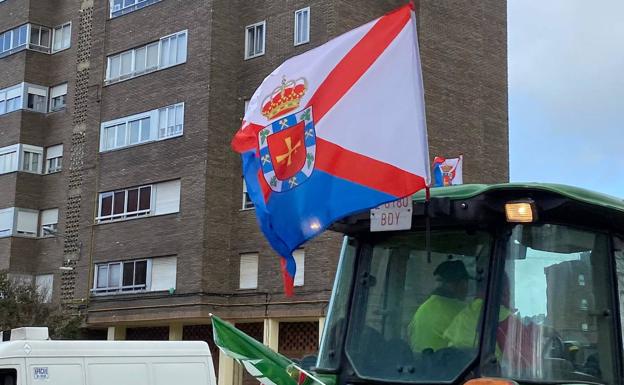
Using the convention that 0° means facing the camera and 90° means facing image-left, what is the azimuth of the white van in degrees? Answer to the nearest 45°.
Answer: approximately 90°

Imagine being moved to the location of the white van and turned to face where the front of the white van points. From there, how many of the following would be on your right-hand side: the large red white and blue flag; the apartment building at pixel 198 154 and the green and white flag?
1
